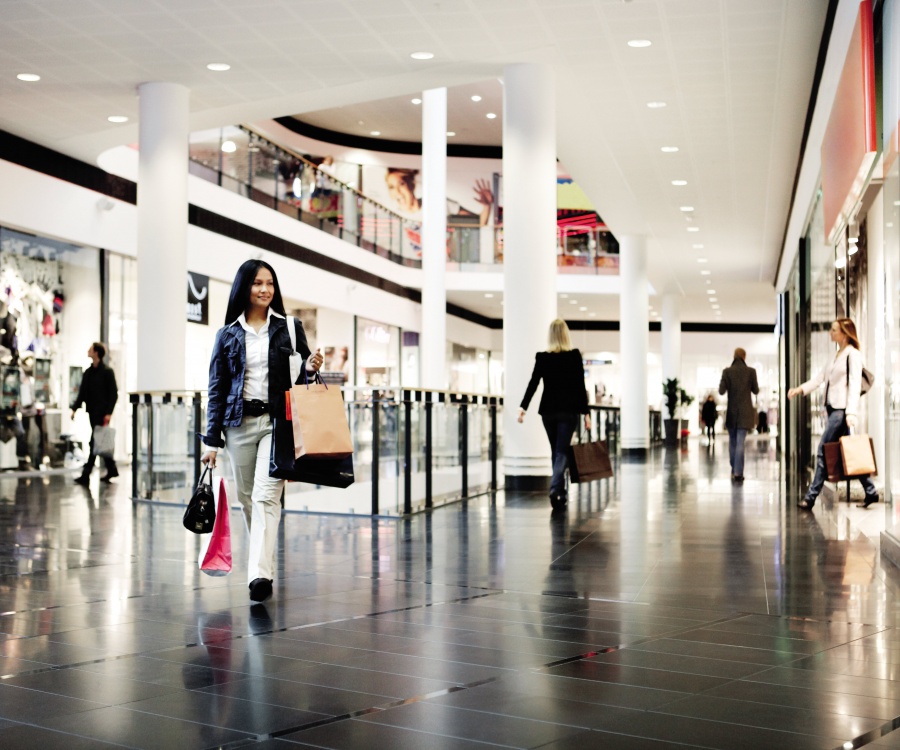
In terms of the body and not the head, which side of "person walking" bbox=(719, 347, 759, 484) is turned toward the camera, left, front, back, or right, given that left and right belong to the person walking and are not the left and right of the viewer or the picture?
back

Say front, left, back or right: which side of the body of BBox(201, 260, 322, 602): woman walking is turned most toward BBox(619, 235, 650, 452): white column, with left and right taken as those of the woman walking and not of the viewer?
back

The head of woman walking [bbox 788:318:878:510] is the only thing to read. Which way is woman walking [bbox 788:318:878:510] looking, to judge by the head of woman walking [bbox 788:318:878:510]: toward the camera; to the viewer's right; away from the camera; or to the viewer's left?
to the viewer's left

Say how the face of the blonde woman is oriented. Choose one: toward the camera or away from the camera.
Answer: away from the camera

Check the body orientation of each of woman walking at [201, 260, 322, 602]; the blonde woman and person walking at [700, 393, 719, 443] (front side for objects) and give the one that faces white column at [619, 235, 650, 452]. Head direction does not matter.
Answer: the blonde woman

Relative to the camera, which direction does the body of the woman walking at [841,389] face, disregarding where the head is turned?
to the viewer's left

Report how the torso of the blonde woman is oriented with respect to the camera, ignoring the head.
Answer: away from the camera

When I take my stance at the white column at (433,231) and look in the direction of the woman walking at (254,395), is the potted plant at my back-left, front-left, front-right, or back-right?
back-left

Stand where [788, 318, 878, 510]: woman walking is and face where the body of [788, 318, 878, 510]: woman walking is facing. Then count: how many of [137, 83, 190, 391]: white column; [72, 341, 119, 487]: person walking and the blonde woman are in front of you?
3

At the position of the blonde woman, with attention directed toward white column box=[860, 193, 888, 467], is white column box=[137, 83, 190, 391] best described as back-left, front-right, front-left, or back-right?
back-left

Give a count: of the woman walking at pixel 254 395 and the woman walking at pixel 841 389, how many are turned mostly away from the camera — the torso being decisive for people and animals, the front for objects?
0
